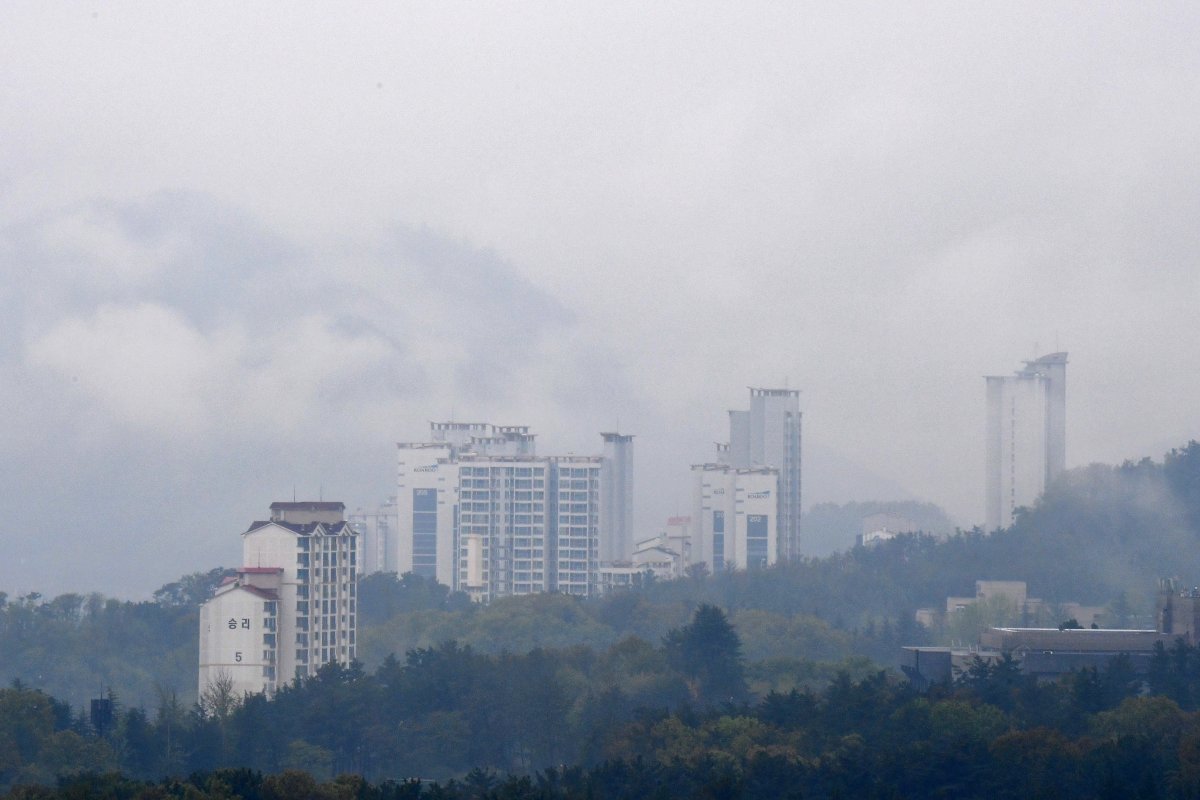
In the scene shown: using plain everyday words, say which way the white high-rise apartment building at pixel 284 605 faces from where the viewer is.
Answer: facing the viewer and to the right of the viewer
